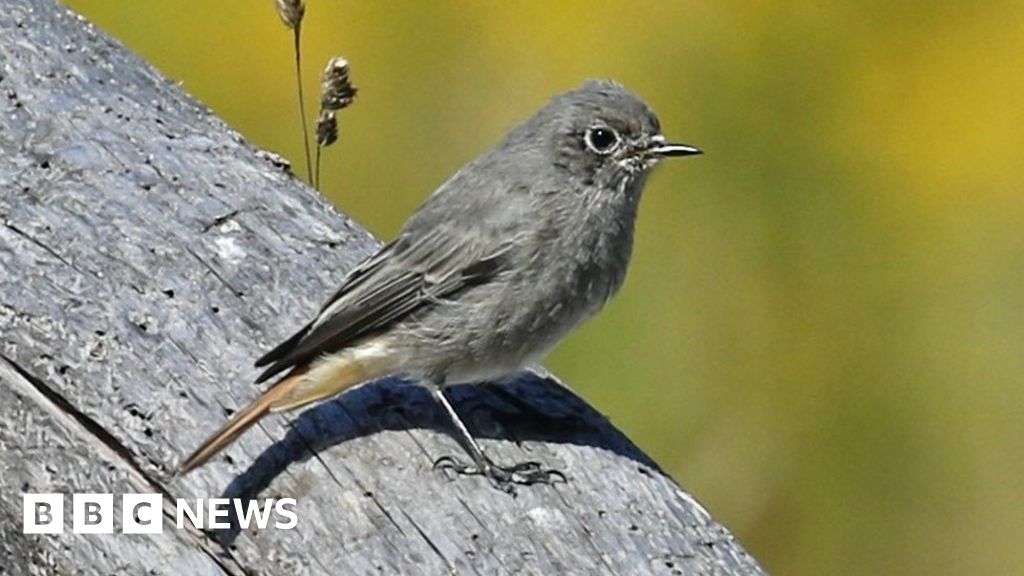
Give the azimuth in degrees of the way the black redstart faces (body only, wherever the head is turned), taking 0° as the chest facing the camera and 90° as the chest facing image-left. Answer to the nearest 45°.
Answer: approximately 270°
